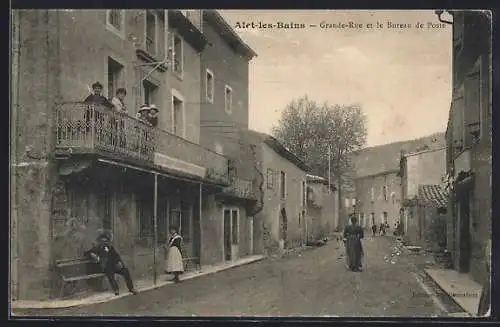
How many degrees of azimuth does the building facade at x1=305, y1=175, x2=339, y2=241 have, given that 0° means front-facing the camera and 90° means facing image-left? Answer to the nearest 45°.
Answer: approximately 315°

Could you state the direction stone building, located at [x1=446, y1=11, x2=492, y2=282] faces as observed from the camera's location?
facing to the left of the viewer

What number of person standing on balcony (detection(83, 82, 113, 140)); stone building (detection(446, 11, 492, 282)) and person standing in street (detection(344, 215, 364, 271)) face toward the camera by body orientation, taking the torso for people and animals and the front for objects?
2
